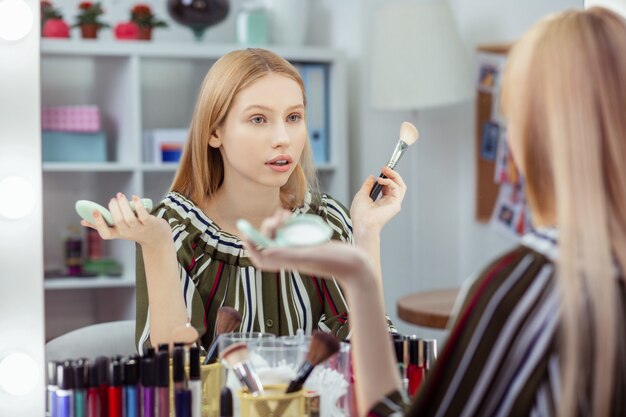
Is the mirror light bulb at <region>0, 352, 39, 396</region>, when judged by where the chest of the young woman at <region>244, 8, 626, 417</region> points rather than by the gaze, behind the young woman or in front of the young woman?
in front

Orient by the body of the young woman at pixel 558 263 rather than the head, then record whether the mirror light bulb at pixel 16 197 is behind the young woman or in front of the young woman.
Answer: in front

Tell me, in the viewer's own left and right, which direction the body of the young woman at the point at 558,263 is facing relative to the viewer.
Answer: facing away from the viewer and to the left of the viewer

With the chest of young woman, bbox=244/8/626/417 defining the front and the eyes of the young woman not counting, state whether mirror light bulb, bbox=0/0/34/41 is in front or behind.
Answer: in front
